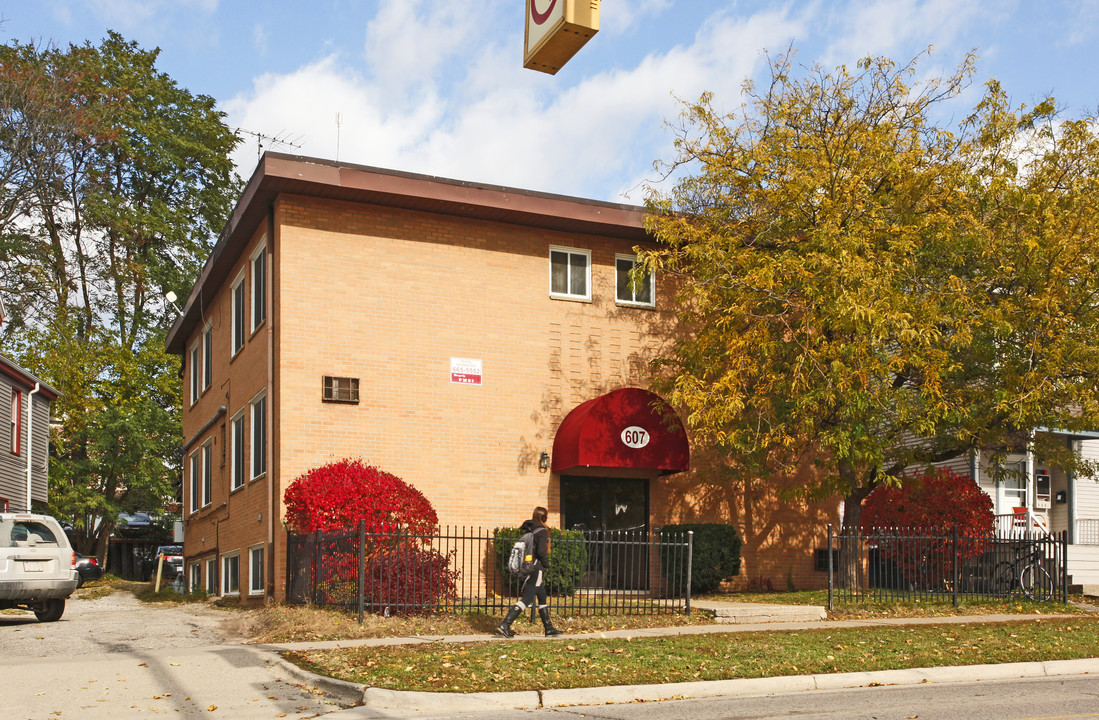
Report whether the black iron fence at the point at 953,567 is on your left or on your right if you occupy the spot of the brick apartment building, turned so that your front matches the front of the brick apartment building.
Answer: on your left

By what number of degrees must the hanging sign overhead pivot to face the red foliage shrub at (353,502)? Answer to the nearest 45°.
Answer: approximately 135° to its right

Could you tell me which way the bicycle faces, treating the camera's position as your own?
facing the viewer and to the right of the viewer

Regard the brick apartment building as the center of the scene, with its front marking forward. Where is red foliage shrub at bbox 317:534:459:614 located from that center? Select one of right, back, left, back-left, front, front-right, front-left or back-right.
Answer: front

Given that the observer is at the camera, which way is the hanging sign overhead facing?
facing the viewer and to the left of the viewer

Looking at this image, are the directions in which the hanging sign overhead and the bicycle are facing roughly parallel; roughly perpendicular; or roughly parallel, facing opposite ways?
roughly perpendicular

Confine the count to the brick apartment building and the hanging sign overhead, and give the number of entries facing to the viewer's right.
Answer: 0

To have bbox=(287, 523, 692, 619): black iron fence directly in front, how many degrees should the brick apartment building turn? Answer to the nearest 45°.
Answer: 0° — it already faces it

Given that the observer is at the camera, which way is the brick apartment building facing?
facing the viewer

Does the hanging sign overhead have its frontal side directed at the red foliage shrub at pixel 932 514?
no

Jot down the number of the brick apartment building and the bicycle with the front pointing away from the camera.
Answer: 0
